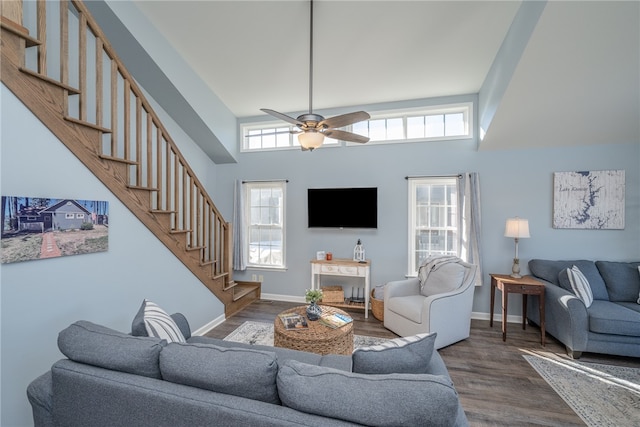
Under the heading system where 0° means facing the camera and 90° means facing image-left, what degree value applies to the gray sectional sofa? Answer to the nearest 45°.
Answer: approximately 225°

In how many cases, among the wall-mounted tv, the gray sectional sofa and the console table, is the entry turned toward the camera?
2

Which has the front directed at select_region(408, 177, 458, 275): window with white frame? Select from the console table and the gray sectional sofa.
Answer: the gray sectional sofa

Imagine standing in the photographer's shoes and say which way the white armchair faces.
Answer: facing the viewer and to the left of the viewer

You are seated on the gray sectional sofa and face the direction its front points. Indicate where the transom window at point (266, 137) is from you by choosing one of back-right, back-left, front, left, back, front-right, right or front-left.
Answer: front-left

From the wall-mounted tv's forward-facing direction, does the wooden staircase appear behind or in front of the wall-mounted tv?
in front

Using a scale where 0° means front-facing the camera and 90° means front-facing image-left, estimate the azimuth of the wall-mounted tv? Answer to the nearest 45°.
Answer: approximately 0°

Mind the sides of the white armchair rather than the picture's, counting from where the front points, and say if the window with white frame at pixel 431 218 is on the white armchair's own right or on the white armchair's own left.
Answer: on the white armchair's own right

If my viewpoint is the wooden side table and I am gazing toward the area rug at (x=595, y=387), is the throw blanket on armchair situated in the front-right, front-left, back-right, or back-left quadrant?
back-right

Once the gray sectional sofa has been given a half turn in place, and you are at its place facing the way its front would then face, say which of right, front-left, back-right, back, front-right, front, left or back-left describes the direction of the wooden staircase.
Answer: right

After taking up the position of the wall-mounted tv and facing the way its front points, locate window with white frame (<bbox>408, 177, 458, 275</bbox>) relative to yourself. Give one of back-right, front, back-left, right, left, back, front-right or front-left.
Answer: left

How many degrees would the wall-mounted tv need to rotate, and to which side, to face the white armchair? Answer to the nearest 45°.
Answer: approximately 45° to its left
